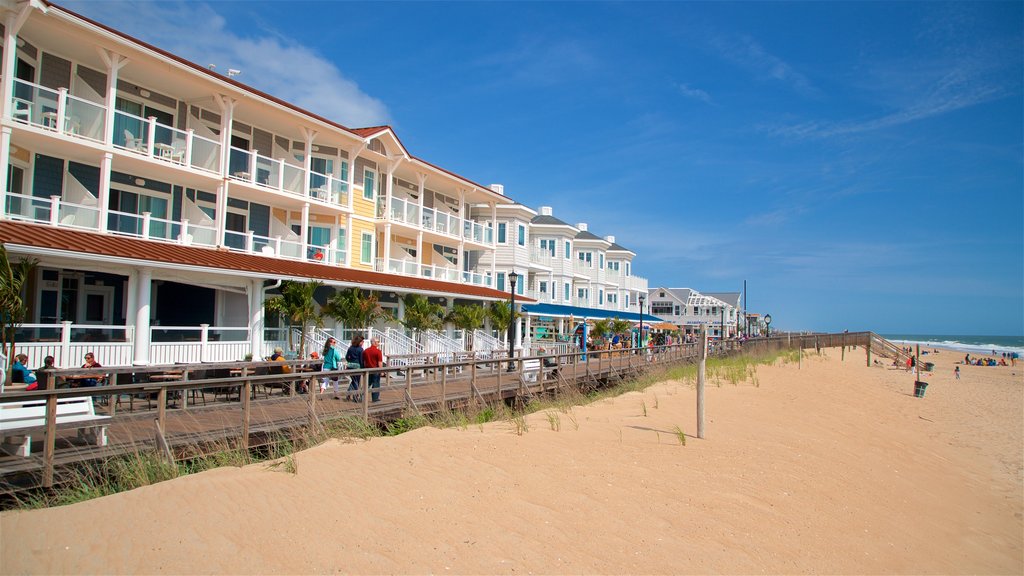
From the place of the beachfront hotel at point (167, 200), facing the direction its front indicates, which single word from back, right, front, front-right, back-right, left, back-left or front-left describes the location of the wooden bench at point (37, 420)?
front-right

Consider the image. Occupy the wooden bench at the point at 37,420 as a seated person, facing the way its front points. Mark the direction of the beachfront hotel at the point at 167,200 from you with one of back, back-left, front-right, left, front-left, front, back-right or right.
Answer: back-left

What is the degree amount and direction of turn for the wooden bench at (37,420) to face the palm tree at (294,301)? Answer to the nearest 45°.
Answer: approximately 90° to its left

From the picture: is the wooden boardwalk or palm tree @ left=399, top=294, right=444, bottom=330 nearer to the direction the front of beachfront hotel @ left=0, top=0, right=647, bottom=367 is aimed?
the wooden boardwalk

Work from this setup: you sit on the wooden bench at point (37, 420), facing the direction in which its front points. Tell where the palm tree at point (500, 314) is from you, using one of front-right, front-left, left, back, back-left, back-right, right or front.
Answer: left

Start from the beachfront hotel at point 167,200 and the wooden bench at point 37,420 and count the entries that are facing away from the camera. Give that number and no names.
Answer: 0

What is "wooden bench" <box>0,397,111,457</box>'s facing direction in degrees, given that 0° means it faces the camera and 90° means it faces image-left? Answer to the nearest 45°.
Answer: approximately 315°

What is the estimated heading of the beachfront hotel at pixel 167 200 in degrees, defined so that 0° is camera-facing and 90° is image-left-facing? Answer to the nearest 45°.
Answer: approximately 315°

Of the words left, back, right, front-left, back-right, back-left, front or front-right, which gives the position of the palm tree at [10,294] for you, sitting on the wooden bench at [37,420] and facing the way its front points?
back-left
